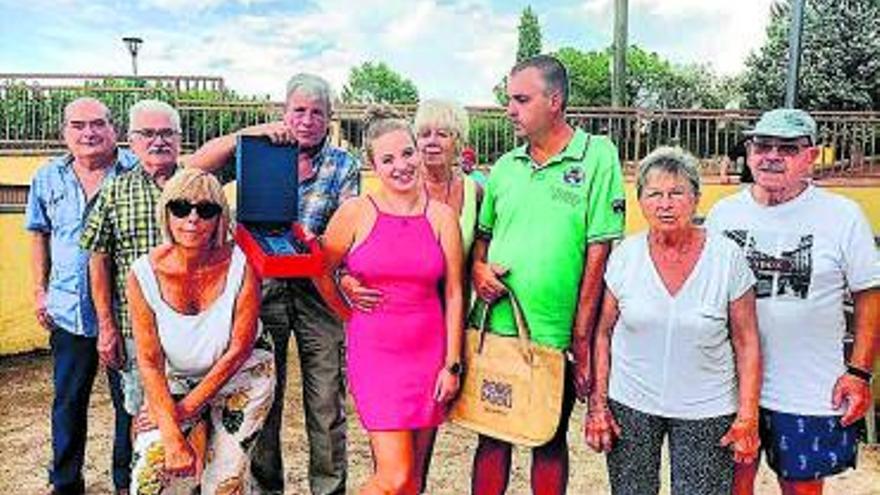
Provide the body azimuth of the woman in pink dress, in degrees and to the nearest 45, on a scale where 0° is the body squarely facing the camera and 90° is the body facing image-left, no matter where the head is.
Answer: approximately 0°

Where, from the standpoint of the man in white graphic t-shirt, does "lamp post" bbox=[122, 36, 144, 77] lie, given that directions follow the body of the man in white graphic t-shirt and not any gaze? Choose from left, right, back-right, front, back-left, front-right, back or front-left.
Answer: right

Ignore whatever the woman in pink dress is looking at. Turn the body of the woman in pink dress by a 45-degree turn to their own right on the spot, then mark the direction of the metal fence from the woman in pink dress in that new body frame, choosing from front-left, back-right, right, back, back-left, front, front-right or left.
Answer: back-right

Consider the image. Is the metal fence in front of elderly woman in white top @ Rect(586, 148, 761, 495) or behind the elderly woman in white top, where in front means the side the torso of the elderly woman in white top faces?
behind

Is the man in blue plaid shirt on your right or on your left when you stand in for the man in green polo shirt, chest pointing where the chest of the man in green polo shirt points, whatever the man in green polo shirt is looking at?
on your right

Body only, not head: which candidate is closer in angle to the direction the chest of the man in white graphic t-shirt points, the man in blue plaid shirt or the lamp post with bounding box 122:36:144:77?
the man in blue plaid shirt

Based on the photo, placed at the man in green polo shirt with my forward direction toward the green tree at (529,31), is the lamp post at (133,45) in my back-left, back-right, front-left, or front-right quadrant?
front-left

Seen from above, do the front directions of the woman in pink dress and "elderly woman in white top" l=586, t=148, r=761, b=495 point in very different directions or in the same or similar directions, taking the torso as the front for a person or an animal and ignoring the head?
same or similar directions

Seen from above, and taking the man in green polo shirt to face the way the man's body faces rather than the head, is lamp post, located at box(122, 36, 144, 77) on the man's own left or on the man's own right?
on the man's own right

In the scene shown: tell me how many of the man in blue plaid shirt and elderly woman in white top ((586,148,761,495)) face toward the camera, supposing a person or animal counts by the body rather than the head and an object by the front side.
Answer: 2

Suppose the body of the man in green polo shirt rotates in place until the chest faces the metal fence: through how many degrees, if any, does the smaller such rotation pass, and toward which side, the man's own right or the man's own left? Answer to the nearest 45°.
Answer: approximately 135° to the man's own right

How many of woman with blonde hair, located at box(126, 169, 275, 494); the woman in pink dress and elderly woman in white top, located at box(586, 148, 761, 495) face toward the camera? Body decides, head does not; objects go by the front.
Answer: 3

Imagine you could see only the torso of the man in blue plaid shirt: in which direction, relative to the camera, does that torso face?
toward the camera

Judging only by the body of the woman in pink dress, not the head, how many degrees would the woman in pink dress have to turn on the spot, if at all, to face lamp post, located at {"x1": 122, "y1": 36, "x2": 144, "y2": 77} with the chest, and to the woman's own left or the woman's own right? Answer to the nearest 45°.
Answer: approximately 180°

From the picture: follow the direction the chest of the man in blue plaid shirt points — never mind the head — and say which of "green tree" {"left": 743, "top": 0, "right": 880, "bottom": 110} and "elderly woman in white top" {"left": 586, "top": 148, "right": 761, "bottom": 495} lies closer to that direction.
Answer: the elderly woman in white top

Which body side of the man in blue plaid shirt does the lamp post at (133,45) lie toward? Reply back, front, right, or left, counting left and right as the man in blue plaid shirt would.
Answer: back
